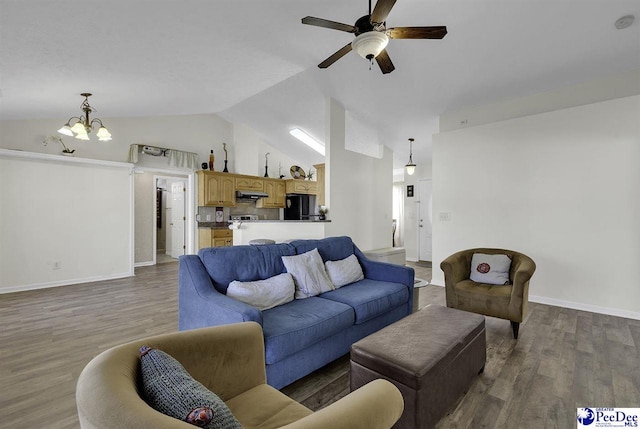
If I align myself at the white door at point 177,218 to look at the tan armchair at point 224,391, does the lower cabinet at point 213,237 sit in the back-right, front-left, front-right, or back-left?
front-left

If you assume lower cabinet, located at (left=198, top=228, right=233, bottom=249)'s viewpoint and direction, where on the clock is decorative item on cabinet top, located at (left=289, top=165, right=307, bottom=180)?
The decorative item on cabinet top is roughly at 10 o'clock from the lower cabinet.

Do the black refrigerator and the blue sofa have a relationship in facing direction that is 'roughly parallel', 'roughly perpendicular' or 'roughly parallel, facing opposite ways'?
roughly parallel

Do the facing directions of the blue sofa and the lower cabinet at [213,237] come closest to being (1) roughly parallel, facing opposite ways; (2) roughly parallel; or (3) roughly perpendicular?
roughly parallel

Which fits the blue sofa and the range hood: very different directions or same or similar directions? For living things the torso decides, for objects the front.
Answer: same or similar directions

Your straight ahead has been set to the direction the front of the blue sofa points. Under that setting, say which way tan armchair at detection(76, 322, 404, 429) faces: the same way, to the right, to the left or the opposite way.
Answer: to the left

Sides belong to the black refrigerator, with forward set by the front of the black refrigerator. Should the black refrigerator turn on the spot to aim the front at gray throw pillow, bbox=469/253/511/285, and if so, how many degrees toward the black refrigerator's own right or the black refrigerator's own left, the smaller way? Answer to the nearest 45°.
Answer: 0° — it already faces it

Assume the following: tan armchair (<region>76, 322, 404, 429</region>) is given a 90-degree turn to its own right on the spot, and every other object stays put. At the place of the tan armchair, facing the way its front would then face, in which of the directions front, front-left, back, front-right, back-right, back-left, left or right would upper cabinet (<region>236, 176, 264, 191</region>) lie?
back-left

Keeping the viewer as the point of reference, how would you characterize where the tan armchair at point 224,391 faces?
facing away from the viewer and to the right of the viewer

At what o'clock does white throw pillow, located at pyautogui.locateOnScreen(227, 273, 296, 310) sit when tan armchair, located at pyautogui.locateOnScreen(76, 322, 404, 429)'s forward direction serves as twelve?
The white throw pillow is roughly at 11 o'clock from the tan armchair.

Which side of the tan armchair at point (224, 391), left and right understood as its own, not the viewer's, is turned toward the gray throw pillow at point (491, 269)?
front

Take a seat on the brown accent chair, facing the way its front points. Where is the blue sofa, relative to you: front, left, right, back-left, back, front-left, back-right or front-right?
front

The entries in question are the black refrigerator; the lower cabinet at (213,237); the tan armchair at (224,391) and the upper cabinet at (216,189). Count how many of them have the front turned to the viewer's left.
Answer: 0

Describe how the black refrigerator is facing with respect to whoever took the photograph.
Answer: facing the viewer and to the right of the viewer

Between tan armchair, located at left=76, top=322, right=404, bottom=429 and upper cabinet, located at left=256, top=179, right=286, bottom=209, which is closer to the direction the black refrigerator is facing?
the tan armchair

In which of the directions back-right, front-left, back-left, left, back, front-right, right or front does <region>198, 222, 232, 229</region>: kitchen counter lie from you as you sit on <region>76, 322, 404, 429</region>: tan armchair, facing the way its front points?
front-left

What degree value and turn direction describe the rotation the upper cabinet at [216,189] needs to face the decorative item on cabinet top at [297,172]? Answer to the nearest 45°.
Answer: approximately 45° to its left

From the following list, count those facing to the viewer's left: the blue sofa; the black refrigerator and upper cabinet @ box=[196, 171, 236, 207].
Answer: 0
